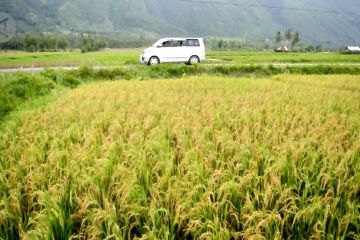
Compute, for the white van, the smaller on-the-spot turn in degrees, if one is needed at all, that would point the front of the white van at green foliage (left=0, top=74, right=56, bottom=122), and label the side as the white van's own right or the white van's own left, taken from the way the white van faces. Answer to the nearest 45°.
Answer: approximately 45° to the white van's own left

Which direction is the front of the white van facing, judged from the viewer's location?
facing to the left of the viewer
